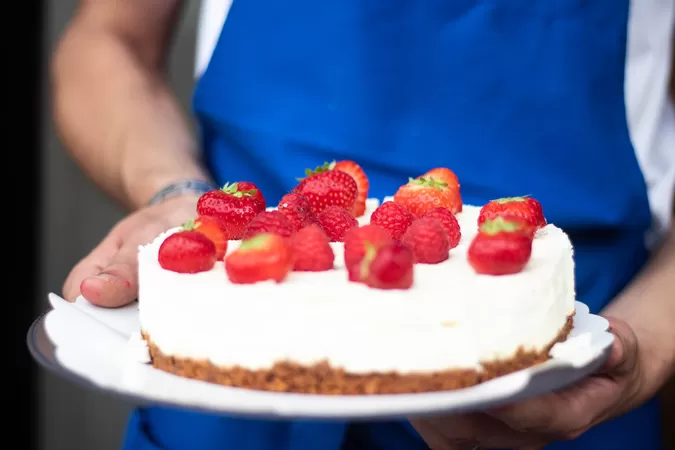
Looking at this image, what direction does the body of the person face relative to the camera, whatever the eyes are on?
toward the camera

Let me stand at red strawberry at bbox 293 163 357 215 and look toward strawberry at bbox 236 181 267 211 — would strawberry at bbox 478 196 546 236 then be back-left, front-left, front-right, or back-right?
back-left
